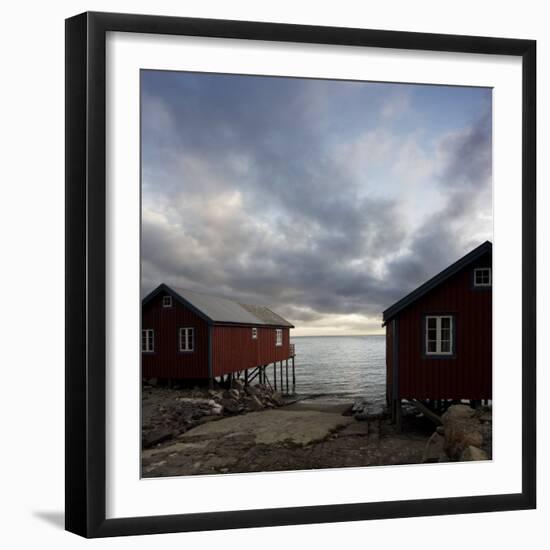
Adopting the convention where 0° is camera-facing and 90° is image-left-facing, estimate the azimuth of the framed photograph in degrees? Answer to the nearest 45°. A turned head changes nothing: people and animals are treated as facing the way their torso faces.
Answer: approximately 315°
